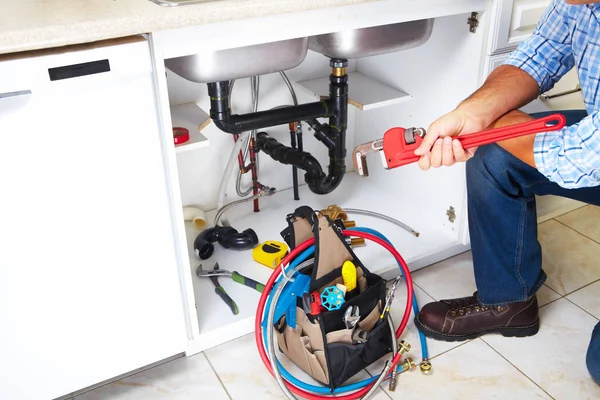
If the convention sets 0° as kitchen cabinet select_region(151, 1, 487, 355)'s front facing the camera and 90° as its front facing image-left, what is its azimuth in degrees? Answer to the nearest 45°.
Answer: approximately 315°
